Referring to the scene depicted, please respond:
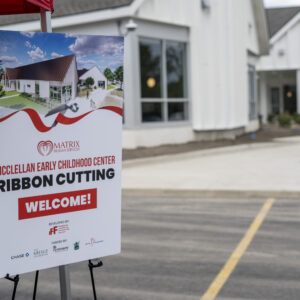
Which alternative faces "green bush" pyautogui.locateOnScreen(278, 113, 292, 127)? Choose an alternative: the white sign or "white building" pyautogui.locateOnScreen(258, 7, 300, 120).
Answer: the white building

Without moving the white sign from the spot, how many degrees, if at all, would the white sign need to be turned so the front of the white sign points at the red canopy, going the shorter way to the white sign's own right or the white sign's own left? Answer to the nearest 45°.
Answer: approximately 135° to the white sign's own left

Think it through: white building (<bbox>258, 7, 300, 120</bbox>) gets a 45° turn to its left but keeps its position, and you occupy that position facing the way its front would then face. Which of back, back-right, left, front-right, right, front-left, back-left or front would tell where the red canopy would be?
front-right

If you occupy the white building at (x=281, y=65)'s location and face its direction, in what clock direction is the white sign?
The white sign is roughly at 12 o'clock from the white building.

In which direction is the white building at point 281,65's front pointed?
toward the camera

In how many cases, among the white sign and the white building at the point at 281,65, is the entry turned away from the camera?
0

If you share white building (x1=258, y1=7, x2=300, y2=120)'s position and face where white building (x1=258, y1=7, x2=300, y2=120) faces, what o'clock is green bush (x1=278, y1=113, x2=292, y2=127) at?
The green bush is roughly at 12 o'clock from the white building.
